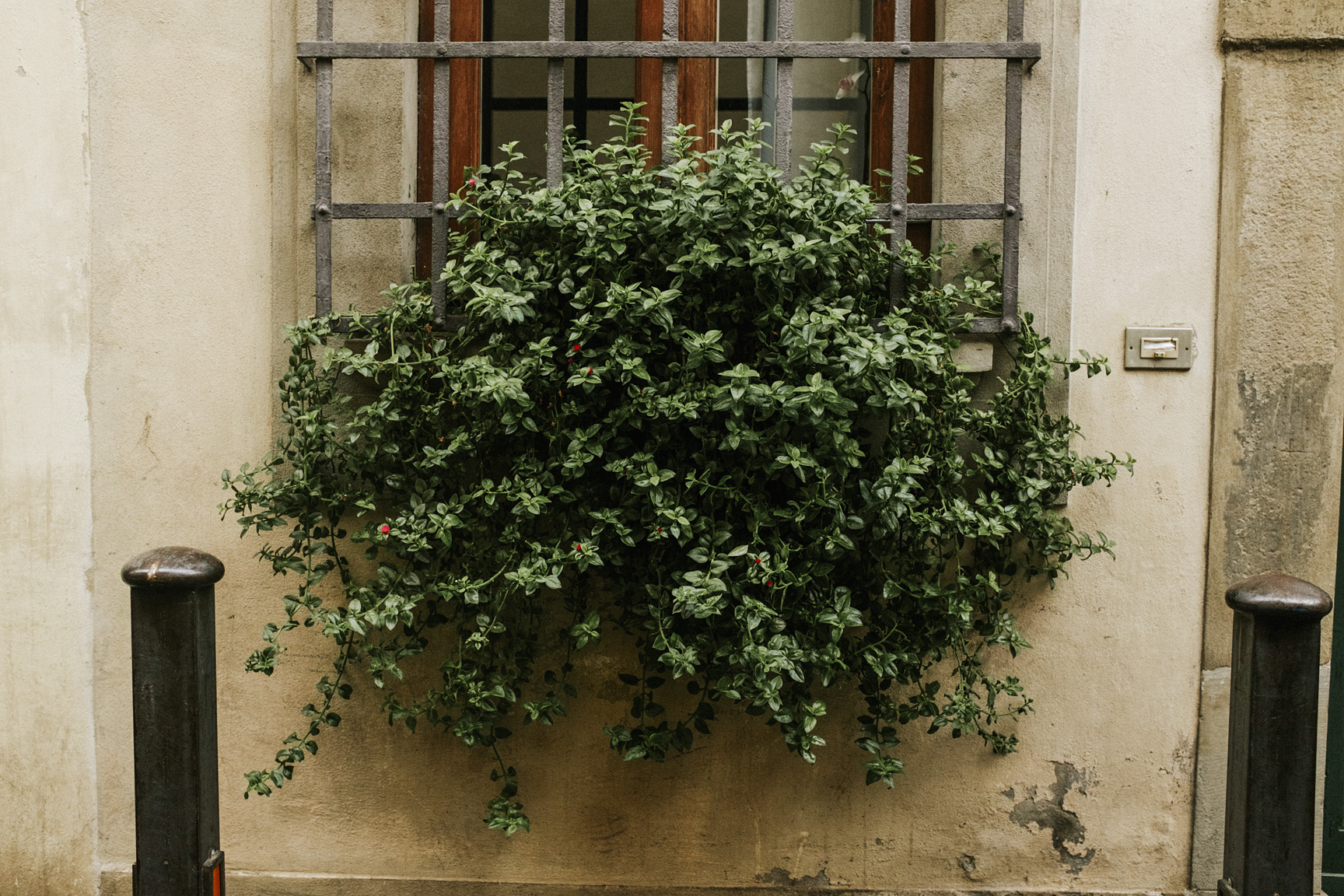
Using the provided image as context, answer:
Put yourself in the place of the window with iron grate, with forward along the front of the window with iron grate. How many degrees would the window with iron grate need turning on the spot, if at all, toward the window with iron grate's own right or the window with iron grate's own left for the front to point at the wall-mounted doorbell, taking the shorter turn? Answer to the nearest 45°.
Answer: approximately 90° to the window with iron grate's own left

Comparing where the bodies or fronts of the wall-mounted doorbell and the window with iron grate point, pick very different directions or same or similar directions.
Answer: same or similar directions

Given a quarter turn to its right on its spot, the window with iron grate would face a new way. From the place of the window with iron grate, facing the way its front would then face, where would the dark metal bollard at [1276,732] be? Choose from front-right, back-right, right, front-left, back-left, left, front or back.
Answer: back-left

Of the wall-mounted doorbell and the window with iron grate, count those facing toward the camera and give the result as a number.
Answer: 2

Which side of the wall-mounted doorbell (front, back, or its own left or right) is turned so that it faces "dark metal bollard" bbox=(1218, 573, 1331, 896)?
front

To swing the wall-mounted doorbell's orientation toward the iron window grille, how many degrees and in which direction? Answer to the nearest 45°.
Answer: approximately 45° to its right

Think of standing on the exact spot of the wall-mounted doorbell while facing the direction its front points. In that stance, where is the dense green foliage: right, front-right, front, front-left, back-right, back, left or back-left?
front-right

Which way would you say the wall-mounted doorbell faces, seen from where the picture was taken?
facing the viewer

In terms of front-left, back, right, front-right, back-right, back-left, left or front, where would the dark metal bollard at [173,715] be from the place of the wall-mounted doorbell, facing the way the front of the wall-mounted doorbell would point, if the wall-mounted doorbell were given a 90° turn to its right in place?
front-left

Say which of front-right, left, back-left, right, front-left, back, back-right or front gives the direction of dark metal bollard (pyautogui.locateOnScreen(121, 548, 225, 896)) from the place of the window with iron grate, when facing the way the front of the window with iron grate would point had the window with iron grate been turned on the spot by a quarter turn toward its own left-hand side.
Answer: back-right
